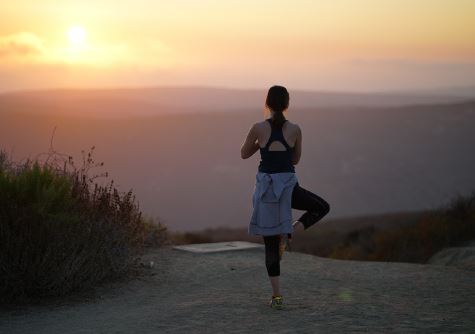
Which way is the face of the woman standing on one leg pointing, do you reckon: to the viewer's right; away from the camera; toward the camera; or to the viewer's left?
away from the camera

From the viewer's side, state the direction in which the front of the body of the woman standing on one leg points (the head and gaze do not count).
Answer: away from the camera

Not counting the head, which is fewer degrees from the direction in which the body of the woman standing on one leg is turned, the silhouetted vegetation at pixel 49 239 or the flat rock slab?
the flat rock slab

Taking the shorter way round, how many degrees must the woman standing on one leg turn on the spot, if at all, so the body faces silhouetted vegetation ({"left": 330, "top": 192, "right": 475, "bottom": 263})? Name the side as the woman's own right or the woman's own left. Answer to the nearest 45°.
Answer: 0° — they already face it

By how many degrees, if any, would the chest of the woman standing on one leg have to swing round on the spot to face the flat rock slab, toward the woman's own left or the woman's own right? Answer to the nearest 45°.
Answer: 0° — they already face it

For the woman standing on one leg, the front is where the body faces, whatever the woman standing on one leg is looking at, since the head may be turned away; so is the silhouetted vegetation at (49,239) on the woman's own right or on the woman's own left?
on the woman's own left
